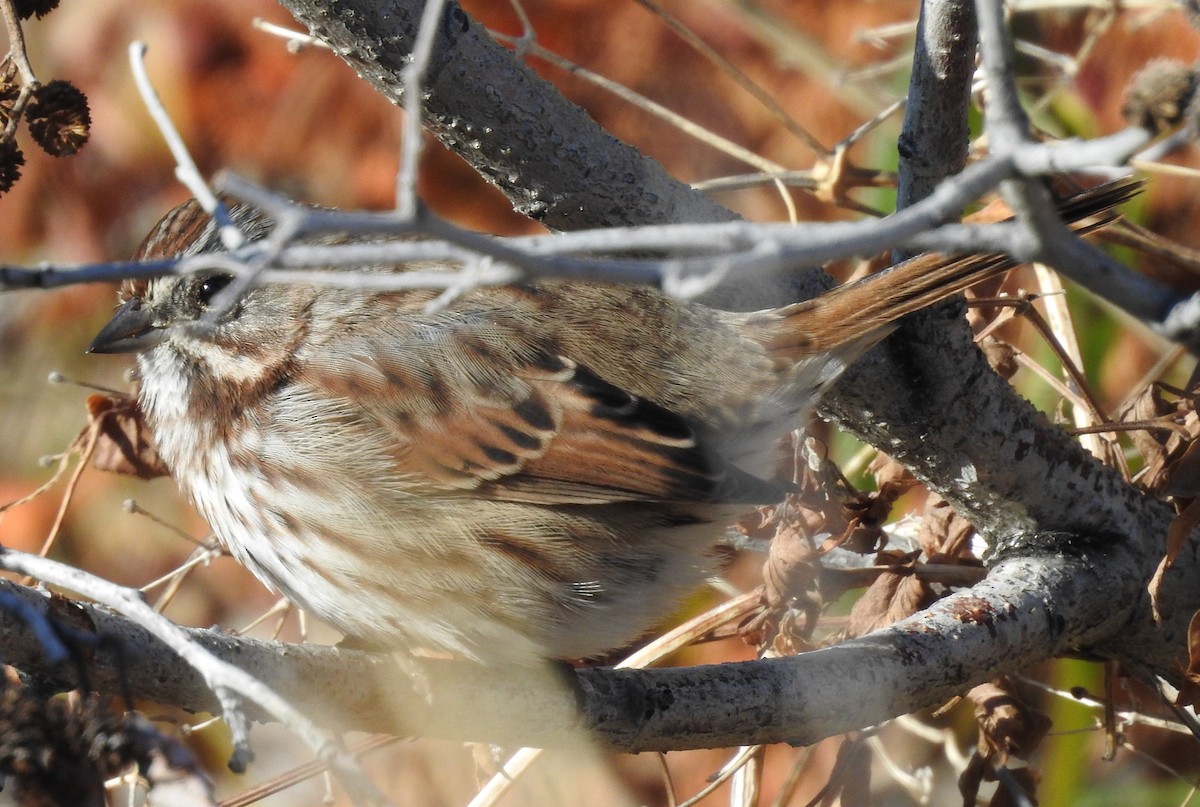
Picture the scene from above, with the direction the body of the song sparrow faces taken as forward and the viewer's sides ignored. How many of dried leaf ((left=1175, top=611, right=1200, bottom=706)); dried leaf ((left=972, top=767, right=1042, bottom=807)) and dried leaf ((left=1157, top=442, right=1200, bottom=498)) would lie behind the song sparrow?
3

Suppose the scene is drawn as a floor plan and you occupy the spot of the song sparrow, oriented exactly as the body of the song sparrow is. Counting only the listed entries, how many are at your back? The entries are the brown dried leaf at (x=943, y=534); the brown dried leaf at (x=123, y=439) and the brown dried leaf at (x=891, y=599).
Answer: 2

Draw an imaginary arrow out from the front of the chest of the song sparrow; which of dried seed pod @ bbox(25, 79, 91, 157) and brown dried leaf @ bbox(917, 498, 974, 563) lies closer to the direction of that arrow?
the dried seed pod

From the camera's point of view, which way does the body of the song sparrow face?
to the viewer's left

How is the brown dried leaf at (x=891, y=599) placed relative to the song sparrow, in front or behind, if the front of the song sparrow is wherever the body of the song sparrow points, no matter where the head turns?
behind

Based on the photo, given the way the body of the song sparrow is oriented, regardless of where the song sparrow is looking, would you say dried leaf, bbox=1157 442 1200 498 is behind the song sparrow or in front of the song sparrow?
behind

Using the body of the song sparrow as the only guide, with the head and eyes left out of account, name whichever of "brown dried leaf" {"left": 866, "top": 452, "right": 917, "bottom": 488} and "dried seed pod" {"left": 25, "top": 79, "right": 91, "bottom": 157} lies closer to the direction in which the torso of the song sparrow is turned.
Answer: the dried seed pod

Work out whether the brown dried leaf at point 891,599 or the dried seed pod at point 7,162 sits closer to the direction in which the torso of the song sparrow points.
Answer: the dried seed pod

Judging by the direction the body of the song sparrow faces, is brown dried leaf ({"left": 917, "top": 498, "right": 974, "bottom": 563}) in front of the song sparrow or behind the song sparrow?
behind

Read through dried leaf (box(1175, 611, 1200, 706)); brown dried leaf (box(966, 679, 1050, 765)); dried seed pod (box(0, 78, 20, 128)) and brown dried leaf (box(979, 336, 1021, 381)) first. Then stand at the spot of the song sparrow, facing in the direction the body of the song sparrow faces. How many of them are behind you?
3

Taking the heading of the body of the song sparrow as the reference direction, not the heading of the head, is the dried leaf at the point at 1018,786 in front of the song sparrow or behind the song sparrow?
behind

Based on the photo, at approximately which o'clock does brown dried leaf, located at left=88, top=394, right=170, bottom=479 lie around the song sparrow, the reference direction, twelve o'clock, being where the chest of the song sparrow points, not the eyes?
The brown dried leaf is roughly at 1 o'clock from the song sparrow.
